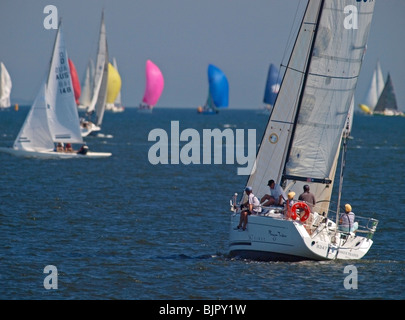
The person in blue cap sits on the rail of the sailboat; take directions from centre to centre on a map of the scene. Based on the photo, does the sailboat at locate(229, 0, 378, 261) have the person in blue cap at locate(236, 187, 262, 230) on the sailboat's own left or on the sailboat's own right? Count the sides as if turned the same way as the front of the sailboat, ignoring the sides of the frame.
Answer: on the sailboat's own left

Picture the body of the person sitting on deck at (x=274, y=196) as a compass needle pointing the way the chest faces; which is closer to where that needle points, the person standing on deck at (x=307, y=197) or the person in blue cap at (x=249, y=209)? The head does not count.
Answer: the person in blue cap
